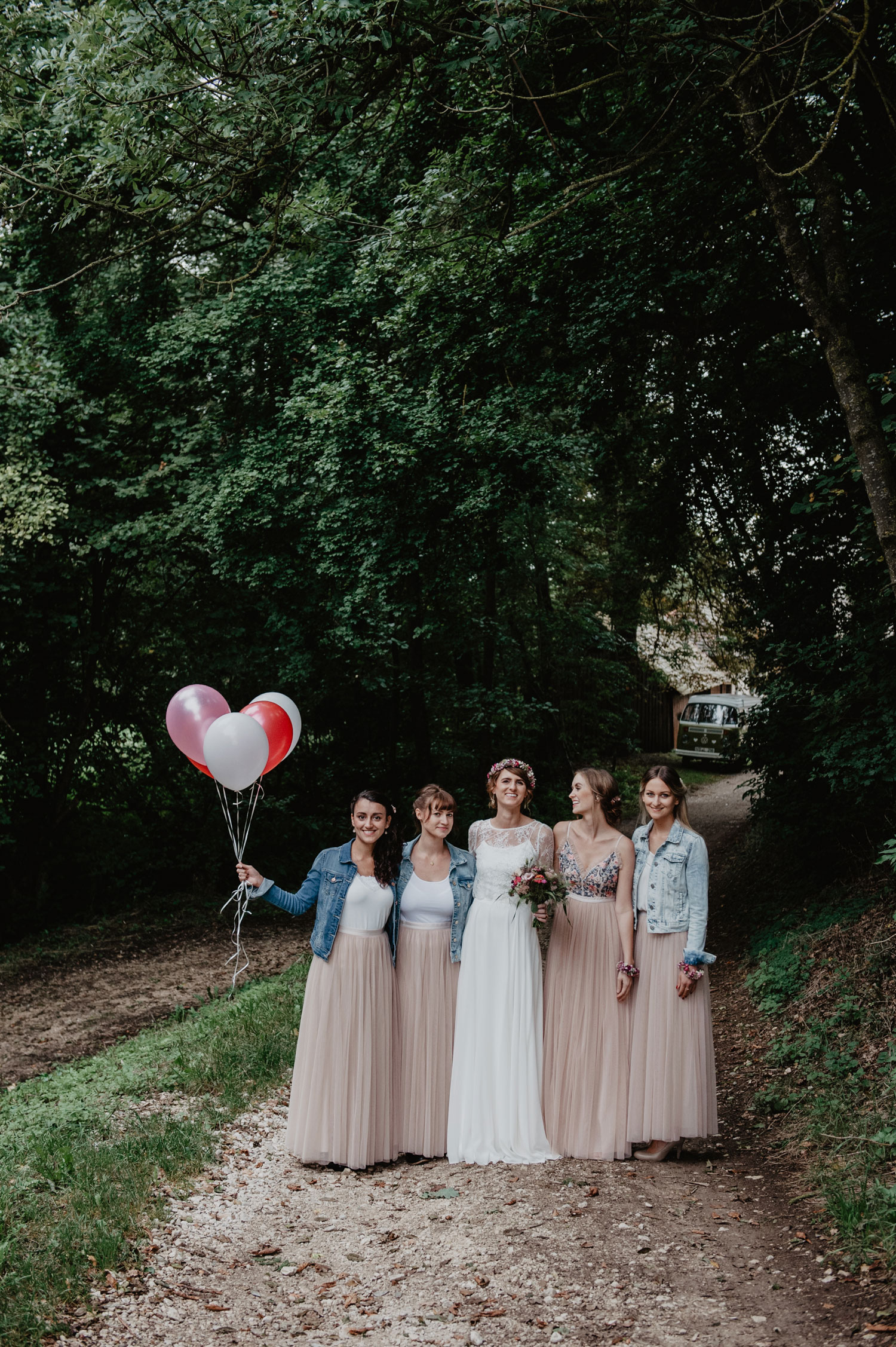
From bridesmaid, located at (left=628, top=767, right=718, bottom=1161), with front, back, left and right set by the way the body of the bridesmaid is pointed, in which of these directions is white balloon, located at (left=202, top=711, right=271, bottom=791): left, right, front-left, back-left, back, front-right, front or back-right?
front-right

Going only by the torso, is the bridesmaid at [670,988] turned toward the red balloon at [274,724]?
no

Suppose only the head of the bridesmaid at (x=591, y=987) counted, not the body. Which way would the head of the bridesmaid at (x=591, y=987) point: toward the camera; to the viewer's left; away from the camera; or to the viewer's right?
to the viewer's left

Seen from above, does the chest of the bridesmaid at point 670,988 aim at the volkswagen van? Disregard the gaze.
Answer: no

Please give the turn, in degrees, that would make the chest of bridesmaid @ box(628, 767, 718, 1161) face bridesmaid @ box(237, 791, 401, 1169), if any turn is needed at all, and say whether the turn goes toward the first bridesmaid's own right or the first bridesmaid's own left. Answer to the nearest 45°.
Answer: approximately 45° to the first bridesmaid's own right

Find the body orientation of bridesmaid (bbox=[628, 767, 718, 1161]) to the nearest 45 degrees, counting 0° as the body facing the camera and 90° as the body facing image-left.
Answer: approximately 45°

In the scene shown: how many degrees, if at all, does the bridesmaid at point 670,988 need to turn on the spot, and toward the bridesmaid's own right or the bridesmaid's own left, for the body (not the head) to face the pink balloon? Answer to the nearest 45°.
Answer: approximately 45° to the bridesmaid's own right

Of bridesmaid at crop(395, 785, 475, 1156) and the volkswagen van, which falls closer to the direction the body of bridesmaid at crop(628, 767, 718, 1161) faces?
the bridesmaid

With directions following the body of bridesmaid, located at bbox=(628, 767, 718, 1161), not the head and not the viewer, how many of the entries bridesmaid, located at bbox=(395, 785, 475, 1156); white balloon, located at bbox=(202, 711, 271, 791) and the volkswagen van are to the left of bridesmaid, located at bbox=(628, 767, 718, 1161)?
0

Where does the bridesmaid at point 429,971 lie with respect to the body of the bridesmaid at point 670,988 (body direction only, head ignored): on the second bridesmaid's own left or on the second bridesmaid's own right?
on the second bridesmaid's own right

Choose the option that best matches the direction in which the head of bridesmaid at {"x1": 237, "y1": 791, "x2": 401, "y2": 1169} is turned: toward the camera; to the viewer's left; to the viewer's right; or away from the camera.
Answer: toward the camera

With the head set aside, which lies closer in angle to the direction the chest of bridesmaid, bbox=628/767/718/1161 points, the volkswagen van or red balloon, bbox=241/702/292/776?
the red balloon
